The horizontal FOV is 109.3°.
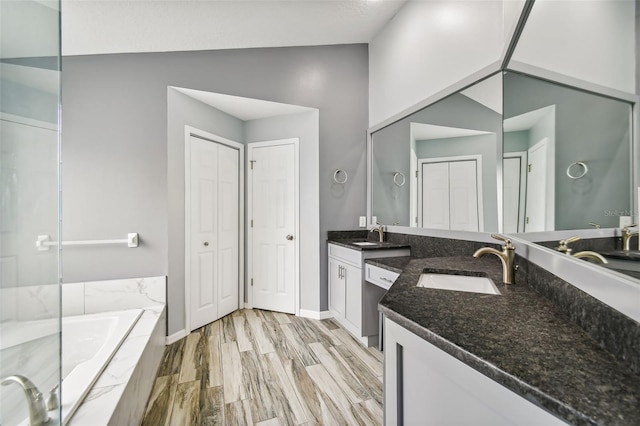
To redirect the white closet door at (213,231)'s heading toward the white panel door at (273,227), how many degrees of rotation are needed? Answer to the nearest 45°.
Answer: approximately 45° to its left

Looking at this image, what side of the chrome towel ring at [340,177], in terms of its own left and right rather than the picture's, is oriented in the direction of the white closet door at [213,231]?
right

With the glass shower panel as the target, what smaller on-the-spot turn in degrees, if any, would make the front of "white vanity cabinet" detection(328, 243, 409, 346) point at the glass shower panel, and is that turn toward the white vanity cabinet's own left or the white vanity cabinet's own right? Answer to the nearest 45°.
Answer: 0° — it already faces it

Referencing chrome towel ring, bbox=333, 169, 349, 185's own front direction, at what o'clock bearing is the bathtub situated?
The bathtub is roughly at 2 o'clock from the chrome towel ring.

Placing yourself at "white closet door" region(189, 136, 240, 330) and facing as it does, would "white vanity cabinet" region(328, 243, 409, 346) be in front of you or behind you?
in front

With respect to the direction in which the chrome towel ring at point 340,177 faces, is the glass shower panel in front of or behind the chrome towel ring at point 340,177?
in front

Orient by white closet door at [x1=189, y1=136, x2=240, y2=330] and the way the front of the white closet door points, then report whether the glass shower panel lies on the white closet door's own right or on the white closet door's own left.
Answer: on the white closet door's own right

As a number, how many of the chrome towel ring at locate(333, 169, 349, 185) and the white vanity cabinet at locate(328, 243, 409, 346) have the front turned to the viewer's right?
0

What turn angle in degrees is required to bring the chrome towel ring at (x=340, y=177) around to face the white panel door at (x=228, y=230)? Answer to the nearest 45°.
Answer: approximately 90° to its right

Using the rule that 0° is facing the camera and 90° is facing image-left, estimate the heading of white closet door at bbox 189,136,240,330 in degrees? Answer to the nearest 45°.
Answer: approximately 315°

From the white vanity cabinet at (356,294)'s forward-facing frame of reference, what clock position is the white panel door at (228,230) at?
The white panel door is roughly at 2 o'clock from the white vanity cabinet.
